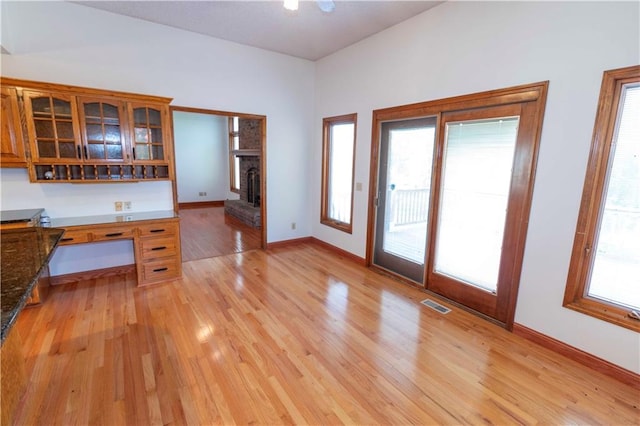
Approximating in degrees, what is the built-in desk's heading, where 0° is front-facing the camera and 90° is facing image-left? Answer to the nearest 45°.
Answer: approximately 0°

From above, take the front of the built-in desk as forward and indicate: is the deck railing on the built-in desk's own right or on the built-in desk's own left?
on the built-in desk's own left

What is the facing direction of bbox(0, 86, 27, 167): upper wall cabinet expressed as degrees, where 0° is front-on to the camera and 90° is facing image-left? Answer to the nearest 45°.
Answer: approximately 315°
